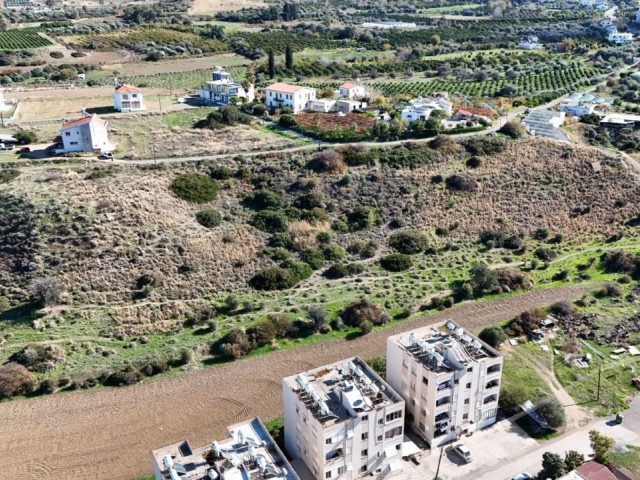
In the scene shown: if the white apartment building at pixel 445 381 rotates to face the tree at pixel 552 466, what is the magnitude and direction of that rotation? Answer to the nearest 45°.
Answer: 0° — it already faces it

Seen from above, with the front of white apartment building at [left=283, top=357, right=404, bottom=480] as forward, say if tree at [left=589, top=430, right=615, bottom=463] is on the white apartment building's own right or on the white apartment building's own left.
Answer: on the white apartment building's own left

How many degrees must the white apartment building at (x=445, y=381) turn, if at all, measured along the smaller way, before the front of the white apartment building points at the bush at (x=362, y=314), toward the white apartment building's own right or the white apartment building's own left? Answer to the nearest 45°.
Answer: approximately 180°

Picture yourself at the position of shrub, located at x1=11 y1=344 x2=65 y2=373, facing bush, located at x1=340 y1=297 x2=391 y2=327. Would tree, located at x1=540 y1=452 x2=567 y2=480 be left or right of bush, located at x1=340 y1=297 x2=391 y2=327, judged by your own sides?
right

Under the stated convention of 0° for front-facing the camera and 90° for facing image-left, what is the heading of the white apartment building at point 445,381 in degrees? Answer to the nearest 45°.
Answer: approximately 315°

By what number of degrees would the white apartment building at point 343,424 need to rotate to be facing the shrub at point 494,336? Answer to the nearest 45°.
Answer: approximately 90° to its left

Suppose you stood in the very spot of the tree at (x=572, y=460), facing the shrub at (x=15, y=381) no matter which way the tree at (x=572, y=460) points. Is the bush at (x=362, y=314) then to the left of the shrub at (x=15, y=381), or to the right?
right

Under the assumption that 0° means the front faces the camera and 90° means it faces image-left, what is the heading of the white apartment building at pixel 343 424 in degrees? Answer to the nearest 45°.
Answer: approximately 315°

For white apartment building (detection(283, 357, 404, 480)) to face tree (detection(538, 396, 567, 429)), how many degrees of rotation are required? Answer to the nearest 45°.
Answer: approximately 45° to its left

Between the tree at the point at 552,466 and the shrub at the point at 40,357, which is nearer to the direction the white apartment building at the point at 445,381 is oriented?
the tree

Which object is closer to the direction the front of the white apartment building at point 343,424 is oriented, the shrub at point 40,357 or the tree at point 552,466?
the tree

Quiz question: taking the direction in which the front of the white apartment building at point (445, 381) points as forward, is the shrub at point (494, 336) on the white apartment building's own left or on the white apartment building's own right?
on the white apartment building's own left
